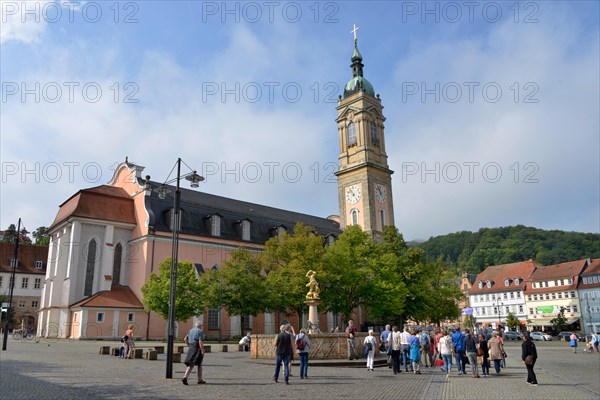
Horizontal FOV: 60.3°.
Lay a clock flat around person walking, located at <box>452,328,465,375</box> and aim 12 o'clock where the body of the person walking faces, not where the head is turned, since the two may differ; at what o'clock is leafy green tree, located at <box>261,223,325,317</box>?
The leafy green tree is roughly at 11 o'clock from the person walking.

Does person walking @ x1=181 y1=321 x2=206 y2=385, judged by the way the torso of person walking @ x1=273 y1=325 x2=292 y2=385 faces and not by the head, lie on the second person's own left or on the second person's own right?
on the second person's own left

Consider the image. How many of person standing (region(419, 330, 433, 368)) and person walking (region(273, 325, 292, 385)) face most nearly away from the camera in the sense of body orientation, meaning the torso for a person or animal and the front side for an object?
2

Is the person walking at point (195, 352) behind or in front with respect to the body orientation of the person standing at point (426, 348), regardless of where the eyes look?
behind

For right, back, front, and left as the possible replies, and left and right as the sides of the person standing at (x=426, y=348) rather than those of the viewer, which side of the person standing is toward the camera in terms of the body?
back

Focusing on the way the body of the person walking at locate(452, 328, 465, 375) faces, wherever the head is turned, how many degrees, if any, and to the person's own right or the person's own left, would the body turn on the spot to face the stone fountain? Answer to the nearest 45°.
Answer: approximately 90° to the person's own left

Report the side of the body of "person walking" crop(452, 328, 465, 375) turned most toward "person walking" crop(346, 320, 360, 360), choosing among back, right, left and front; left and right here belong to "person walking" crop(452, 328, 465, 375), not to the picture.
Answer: left

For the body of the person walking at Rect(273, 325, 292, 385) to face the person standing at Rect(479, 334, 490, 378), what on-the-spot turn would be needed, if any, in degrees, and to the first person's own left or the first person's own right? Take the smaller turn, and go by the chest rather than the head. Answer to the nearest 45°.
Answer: approximately 45° to the first person's own right

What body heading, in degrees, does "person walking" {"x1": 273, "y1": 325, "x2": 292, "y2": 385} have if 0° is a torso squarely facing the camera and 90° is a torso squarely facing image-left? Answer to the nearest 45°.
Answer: approximately 180°

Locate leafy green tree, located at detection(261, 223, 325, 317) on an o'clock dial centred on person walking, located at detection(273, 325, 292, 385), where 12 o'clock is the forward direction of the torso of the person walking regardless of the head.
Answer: The leafy green tree is roughly at 12 o'clock from the person walking.

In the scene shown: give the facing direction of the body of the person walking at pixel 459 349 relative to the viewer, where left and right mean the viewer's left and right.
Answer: facing away from the viewer

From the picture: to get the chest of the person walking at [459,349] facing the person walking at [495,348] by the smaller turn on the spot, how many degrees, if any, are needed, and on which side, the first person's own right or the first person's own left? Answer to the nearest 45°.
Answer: approximately 90° to the first person's own right

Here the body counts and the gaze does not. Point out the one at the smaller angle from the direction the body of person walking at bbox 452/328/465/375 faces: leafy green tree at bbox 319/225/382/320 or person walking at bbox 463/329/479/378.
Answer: the leafy green tree
